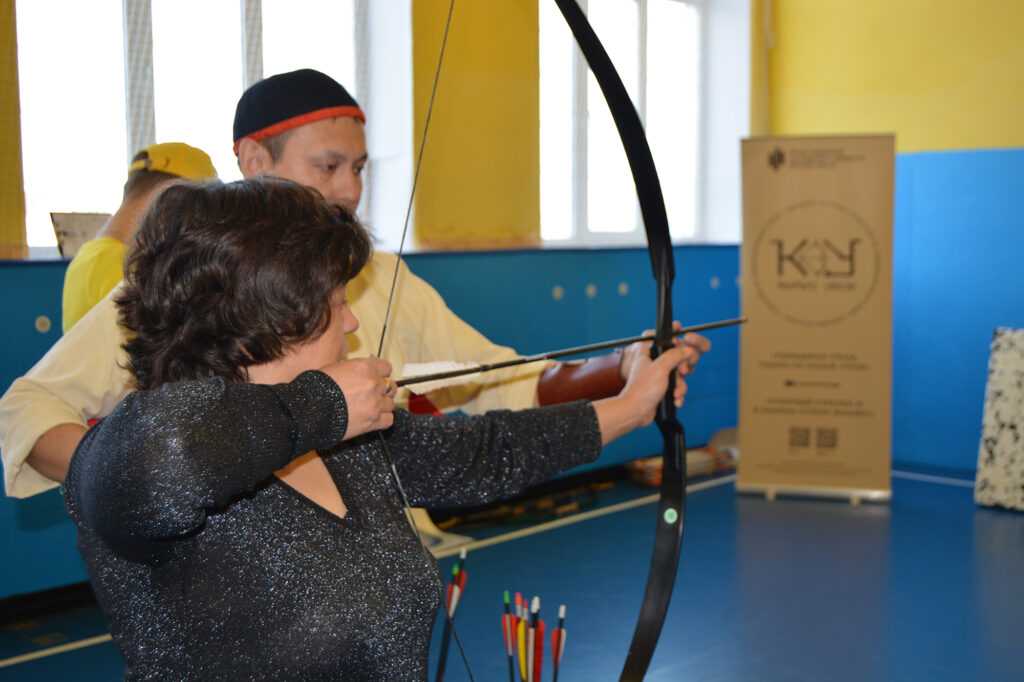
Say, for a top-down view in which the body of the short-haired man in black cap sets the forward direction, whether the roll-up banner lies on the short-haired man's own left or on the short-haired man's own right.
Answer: on the short-haired man's own left

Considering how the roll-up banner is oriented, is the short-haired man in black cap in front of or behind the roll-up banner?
in front

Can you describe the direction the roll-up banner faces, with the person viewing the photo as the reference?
facing the viewer

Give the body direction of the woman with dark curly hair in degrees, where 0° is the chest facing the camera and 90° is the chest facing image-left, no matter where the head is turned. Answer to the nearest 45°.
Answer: approximately 315°

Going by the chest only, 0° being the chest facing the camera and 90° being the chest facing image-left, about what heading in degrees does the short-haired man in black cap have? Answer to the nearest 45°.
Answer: approximately 315°

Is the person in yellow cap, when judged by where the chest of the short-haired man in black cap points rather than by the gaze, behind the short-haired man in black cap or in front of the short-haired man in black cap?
behind

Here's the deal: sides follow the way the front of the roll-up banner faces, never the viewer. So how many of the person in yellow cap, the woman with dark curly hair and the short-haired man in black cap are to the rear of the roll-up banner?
0

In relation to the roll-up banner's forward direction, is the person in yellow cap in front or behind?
in front

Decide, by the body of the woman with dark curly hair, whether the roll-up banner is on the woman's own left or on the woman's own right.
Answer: on the woman's own left

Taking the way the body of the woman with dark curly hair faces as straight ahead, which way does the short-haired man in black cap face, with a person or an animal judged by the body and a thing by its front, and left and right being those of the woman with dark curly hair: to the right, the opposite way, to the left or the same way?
the same way

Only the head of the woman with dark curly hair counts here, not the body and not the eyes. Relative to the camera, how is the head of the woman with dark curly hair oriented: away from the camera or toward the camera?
away from the camera

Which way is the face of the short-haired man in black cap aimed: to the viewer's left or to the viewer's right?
to the viewer's right
